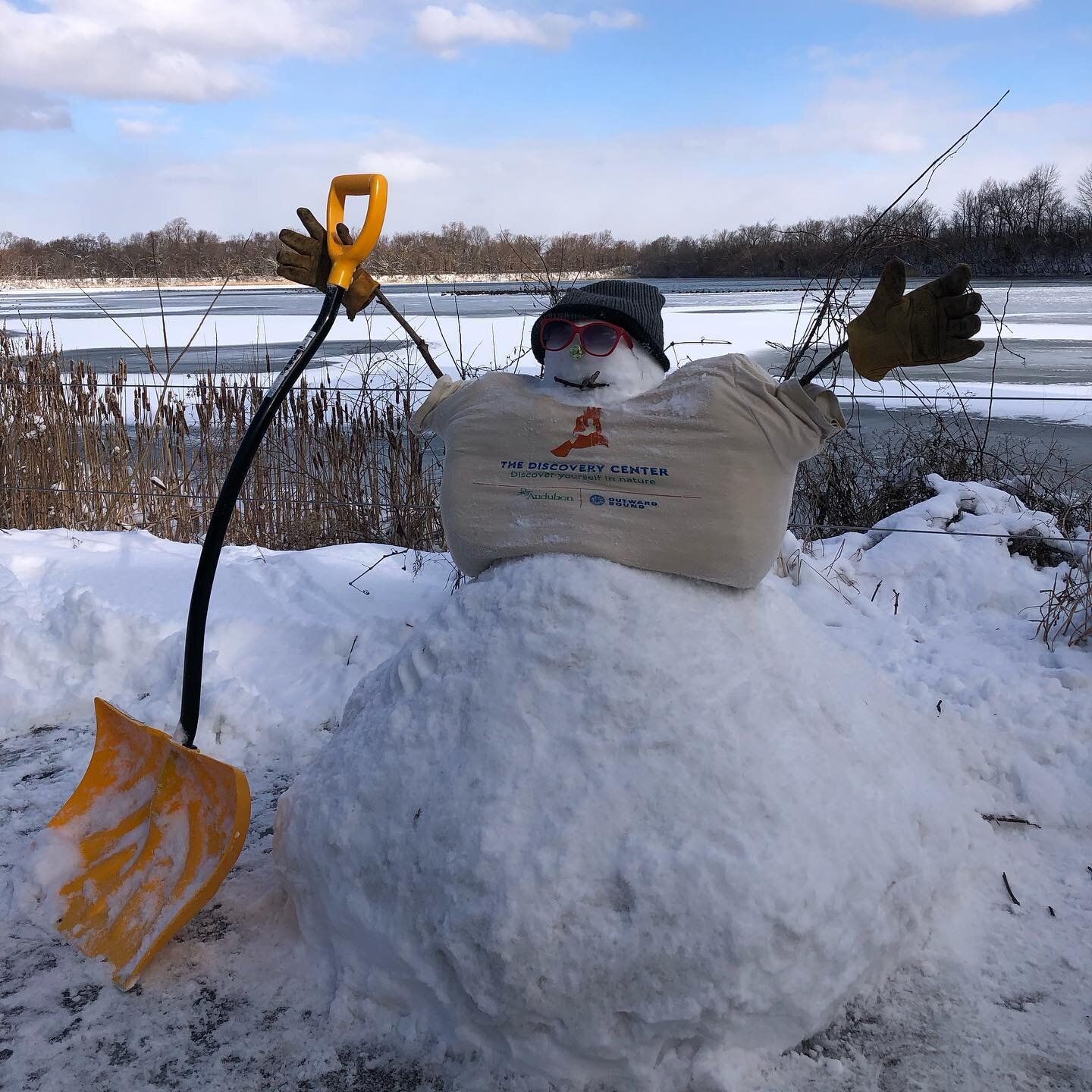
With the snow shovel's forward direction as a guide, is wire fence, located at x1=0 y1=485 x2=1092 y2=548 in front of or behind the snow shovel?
behind
